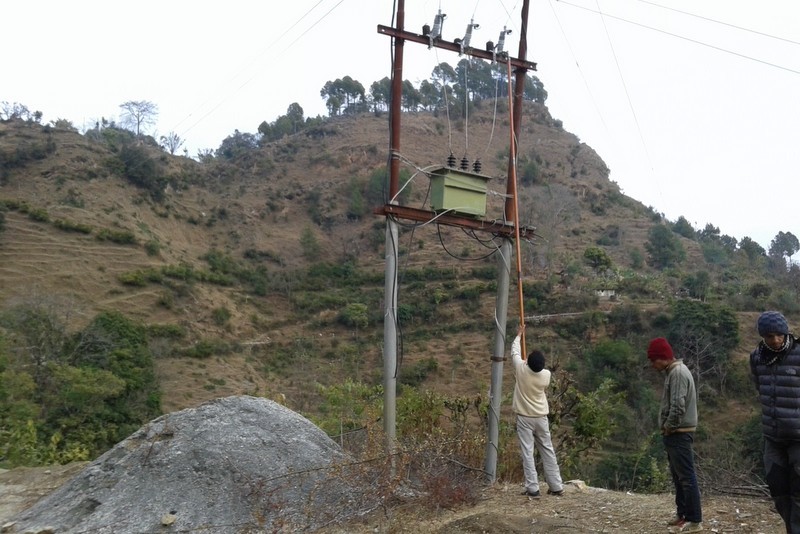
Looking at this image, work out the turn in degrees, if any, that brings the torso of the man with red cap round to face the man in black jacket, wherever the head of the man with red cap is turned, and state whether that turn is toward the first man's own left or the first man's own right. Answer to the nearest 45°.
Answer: approximately 135° to the first man's own left

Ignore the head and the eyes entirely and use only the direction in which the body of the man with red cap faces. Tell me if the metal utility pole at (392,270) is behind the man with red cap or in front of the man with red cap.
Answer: in front

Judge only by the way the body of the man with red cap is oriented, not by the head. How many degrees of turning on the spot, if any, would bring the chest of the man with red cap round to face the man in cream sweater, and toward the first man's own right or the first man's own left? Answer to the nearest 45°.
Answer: approximately 45° to the first man's own right

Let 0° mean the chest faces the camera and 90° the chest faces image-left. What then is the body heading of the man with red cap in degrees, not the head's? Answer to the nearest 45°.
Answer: approximately 90°

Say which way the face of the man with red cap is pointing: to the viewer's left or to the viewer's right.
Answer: to the viewer's left

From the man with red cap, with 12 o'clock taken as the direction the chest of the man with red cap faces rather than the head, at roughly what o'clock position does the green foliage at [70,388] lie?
The green foliage is roughly at 1 o'clock from the man with red cap.

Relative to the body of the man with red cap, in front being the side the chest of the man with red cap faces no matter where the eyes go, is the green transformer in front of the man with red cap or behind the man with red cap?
in front

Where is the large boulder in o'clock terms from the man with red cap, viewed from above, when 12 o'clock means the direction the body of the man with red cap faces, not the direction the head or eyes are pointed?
The large boulder is roughly at 12 o'clock from the man with red cap.

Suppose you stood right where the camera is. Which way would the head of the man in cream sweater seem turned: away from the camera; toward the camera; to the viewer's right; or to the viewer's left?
away from the camera

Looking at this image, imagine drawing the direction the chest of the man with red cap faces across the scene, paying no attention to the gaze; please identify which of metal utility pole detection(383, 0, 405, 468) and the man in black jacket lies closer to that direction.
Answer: the metal utility pole

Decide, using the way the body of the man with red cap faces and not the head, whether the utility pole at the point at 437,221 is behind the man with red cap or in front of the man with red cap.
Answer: in front
